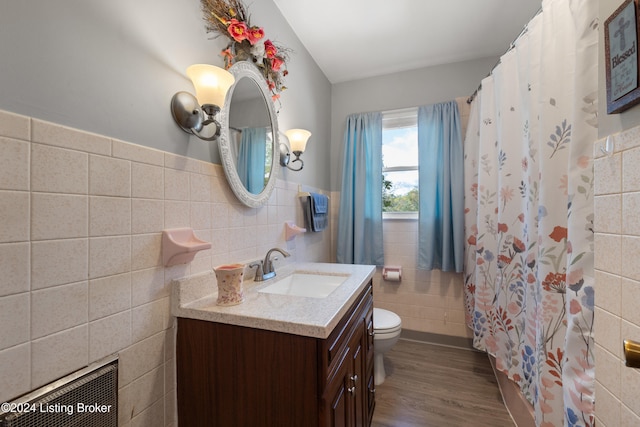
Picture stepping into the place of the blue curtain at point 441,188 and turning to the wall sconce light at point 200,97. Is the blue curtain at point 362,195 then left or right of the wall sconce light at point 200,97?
right

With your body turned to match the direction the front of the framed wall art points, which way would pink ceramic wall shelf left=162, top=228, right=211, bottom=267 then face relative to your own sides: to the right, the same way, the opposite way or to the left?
the opposite way

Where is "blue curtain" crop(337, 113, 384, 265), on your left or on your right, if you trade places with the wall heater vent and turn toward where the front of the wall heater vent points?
on your left

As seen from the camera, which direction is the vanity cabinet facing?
to the viewer's right

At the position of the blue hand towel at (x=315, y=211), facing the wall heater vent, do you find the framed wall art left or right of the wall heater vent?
left

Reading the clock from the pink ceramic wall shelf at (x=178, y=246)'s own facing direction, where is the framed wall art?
The framed wall art is roughly at 12 o'clock from the pink ceramic wall shelf.

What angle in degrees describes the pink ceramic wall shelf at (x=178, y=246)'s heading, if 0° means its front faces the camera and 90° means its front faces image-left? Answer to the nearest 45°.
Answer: approximately 315°
